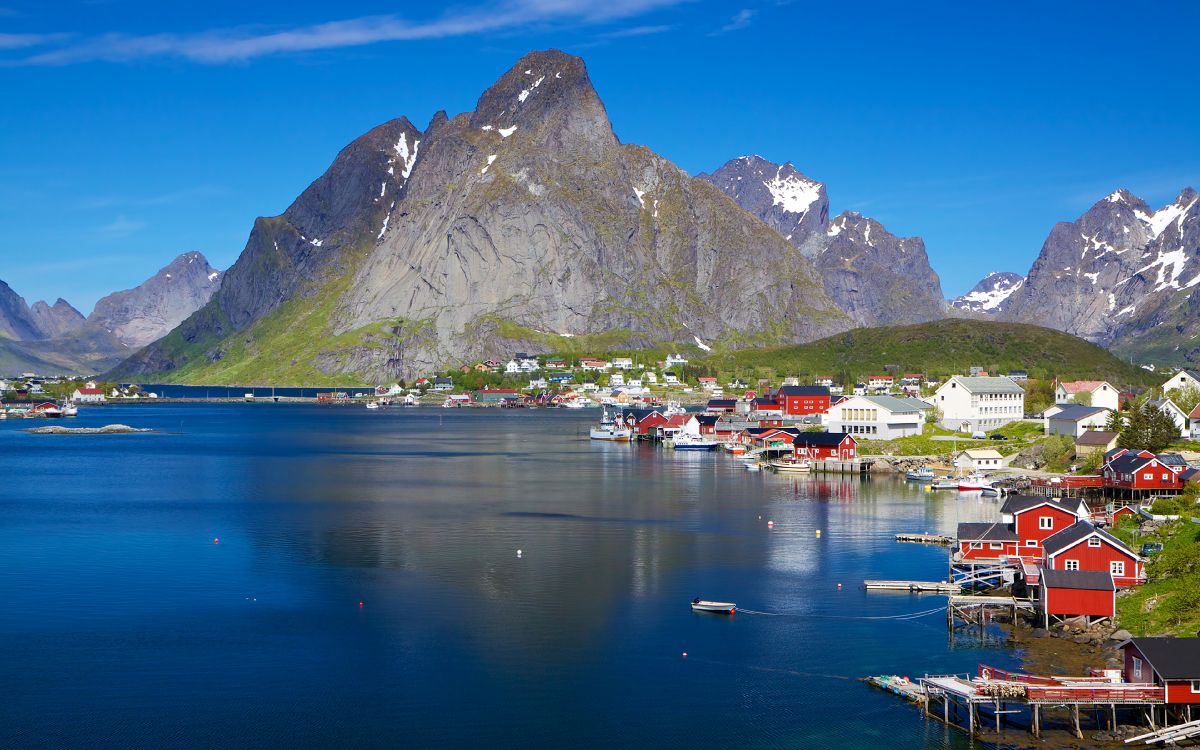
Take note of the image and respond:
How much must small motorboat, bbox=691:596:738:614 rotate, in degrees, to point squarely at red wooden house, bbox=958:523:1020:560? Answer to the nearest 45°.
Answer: approximately 45° to its left

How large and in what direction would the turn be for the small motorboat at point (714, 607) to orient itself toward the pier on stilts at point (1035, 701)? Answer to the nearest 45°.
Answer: approximately 45° to its right

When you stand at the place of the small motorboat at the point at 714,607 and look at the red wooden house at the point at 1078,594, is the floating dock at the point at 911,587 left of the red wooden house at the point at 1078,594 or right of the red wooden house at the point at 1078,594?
left

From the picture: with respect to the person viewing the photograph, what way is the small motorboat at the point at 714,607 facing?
facing to the right of the viewer

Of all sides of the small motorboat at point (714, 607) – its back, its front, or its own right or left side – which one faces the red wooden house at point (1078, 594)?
front

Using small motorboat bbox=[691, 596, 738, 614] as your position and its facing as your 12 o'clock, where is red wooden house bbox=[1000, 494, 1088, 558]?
The red wooden house is roughly at 11 o'clock from the small motorboat.

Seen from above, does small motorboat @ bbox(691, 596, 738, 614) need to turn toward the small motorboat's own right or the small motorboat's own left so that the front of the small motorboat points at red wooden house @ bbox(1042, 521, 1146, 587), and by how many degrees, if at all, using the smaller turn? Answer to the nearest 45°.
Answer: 0° — it already faces it

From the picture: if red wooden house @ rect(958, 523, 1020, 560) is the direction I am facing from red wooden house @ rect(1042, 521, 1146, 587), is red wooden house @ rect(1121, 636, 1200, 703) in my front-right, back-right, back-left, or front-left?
back-left

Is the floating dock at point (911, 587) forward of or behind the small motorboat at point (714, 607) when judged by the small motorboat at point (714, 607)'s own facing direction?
forward

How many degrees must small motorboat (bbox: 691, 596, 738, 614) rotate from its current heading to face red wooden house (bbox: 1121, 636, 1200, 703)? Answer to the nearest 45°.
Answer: approximately 45° to its right
